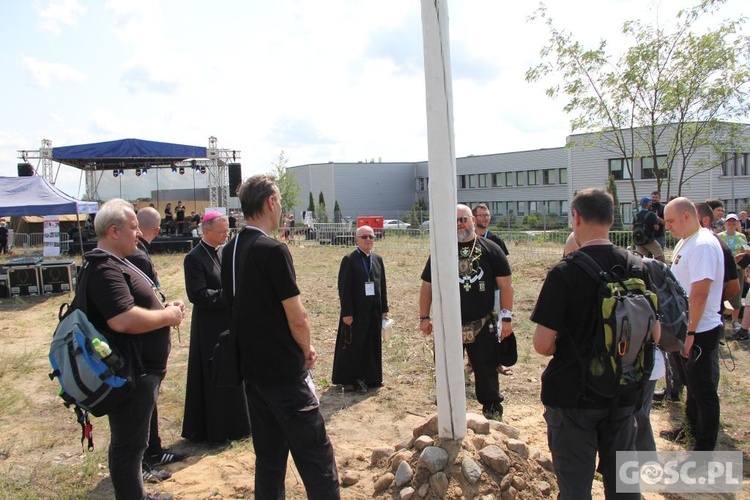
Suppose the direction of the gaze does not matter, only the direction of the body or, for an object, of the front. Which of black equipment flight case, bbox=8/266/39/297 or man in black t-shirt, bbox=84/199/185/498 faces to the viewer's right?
the man in black t-shirt

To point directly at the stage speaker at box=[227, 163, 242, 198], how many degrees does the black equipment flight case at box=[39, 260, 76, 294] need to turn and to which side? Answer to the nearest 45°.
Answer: approximately 135° to its left

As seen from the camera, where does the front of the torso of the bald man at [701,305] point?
to the viewer's left

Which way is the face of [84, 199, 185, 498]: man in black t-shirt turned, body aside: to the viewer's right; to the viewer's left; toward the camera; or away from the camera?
to the viewer's right

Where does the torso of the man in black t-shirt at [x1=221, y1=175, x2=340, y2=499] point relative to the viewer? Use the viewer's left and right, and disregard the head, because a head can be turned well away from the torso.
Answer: facing away from the viewer and to the right of the viewer

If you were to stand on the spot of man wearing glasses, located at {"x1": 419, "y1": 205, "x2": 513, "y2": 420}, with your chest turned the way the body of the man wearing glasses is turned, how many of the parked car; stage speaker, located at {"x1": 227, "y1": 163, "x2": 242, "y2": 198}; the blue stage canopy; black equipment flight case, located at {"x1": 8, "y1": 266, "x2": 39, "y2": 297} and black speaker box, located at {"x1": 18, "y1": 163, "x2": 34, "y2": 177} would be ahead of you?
0

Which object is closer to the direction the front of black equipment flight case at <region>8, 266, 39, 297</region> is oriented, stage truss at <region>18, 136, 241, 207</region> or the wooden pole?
the wooden pole

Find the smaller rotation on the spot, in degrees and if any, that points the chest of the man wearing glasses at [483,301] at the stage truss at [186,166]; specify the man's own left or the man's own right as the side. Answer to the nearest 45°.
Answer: approximately 135° to the man's own right

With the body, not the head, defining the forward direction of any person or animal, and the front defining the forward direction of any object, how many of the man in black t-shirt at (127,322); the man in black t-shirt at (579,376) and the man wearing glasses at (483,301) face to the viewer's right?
1

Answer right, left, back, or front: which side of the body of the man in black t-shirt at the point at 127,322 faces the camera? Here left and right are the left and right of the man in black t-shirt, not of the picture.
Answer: right

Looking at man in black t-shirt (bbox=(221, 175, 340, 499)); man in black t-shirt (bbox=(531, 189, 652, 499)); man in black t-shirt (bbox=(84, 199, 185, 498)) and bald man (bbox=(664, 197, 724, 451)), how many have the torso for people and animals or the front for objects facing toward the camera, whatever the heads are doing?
0

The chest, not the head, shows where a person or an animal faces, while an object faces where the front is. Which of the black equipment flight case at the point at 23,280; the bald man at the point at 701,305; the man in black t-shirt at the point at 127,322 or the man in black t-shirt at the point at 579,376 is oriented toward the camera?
the black equipment flight case

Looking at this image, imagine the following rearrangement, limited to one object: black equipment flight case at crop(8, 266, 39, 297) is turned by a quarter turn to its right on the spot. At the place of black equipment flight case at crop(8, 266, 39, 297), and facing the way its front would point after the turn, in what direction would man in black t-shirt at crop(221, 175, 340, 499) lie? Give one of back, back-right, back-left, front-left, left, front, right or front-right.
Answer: left

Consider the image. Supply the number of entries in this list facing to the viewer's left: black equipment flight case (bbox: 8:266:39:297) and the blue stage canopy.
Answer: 0

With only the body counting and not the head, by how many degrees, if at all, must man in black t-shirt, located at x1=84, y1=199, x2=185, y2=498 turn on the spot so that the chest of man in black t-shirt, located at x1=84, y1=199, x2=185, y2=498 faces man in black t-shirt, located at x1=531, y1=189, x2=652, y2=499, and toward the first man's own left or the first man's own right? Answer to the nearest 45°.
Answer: approximately 45° to the first man's own right

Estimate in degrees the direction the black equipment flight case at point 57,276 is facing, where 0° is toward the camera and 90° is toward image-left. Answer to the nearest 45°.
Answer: approximately 0°

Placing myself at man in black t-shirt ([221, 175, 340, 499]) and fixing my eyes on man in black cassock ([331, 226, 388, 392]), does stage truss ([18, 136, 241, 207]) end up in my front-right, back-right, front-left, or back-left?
front-left

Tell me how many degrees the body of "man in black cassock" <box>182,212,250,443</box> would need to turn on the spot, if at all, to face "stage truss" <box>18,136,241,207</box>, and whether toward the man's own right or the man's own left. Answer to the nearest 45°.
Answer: approximately 135° to the man's own left

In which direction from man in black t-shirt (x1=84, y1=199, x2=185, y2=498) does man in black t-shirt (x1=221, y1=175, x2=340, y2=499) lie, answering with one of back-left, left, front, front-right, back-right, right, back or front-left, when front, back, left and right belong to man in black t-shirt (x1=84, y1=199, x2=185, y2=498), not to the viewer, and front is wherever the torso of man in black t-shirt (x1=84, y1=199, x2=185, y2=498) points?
front-right

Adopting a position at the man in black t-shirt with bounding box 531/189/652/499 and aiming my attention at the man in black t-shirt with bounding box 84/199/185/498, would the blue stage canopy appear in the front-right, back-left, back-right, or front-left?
front-right
